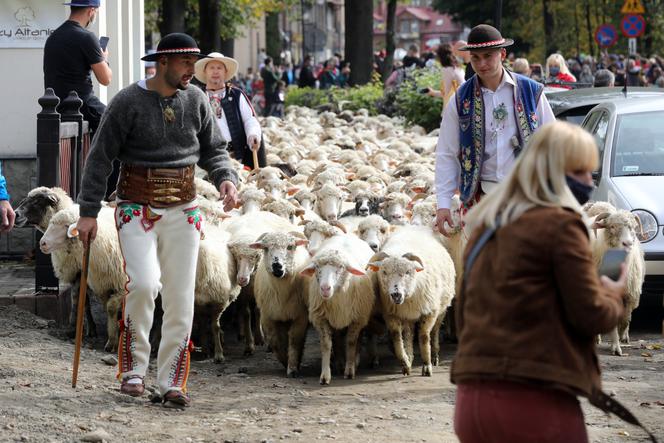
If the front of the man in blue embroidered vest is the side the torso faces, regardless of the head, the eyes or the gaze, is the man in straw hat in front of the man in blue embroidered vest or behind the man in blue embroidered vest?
behind

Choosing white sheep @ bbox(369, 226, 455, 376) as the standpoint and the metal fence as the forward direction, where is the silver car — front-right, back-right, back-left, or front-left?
back-right

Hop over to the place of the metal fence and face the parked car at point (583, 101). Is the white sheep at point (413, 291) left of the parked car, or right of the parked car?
right
